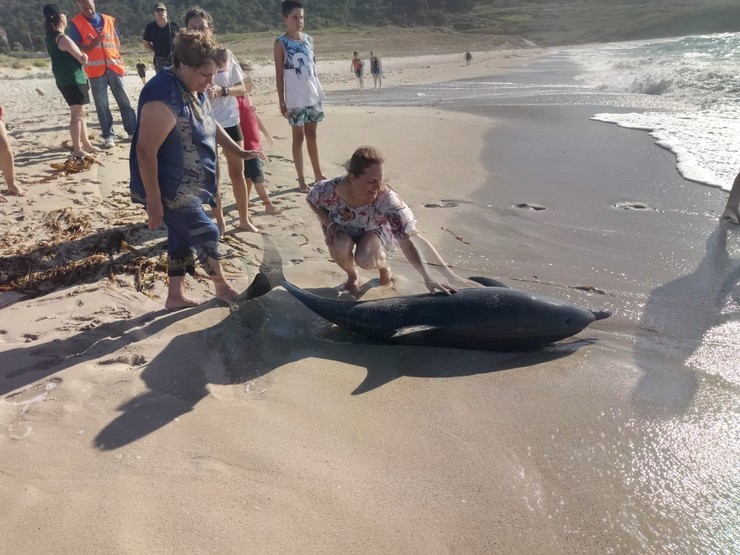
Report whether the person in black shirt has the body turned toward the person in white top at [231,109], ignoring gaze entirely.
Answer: yes

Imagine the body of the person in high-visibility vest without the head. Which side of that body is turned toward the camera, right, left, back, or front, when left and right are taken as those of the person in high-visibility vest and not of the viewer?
front

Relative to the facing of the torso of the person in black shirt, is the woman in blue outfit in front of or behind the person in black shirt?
in front

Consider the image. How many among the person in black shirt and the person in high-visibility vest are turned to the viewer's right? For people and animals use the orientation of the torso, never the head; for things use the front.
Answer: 0

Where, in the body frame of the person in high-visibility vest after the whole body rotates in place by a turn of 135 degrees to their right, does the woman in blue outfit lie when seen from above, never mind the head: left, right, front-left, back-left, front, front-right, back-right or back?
back-left

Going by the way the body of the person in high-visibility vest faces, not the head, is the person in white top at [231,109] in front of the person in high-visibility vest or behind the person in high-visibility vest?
in front
